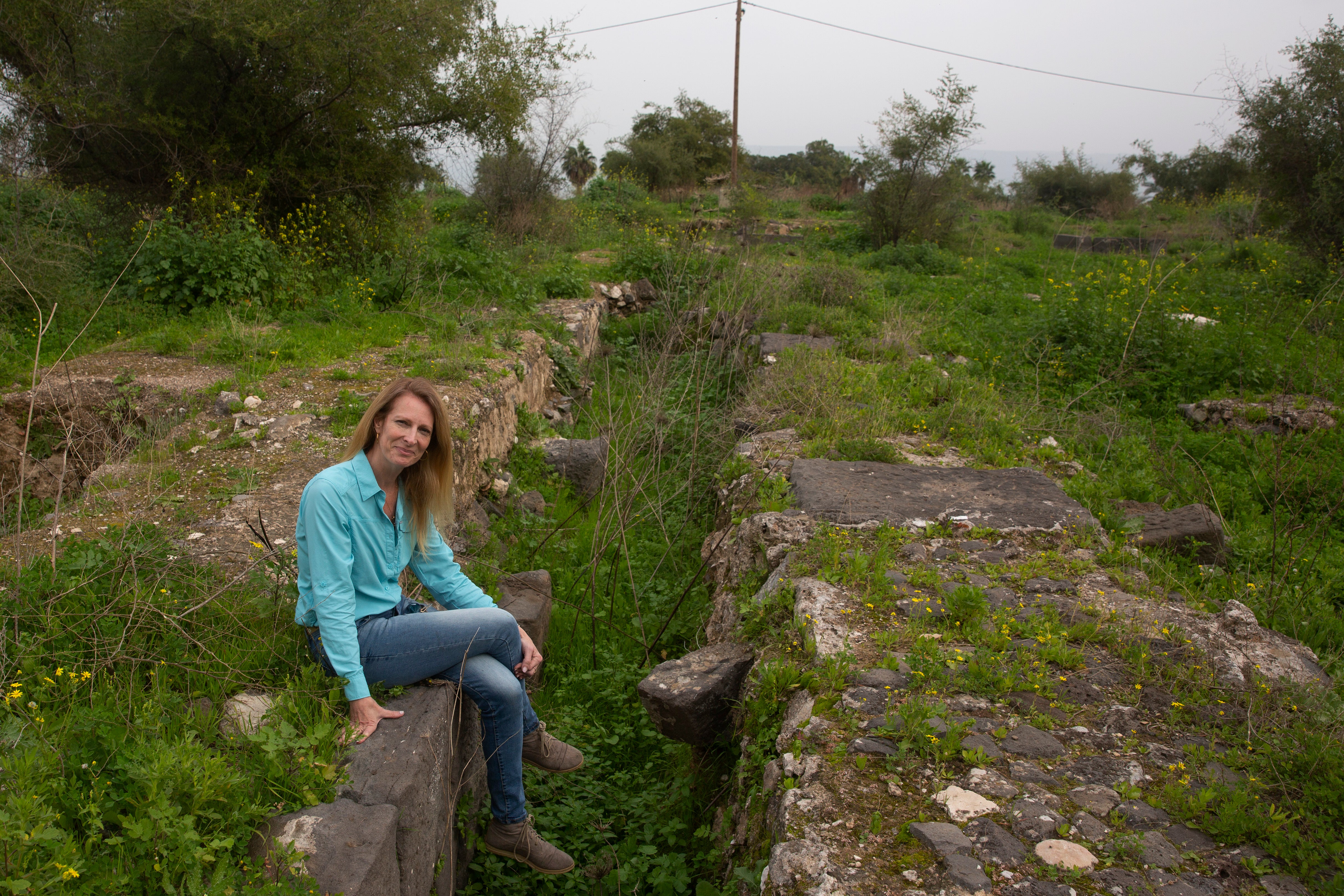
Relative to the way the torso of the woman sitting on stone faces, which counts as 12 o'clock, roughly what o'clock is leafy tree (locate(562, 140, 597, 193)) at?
The leafy tree is roughly at 8 o'clock from the woman sitting on stone.

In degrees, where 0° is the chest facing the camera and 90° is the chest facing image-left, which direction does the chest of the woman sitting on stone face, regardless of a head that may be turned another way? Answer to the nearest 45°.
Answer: approximately 315°

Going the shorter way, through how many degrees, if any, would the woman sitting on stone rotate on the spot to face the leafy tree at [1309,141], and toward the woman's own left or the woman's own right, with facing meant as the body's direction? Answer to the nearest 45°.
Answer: approximately 90° to the woman's own left

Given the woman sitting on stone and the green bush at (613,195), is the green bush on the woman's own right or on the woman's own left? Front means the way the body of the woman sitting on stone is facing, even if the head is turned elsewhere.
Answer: on the woman's own left

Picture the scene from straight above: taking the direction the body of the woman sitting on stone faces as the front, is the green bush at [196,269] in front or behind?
behind

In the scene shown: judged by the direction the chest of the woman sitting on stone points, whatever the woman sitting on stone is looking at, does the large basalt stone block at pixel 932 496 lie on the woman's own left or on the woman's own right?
on the woman's own left

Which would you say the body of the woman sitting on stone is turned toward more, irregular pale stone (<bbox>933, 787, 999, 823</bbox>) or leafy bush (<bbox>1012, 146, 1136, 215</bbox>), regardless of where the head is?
the irregular pale stone

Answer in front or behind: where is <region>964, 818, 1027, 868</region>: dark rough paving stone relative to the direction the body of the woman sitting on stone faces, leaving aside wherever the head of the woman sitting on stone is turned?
in front

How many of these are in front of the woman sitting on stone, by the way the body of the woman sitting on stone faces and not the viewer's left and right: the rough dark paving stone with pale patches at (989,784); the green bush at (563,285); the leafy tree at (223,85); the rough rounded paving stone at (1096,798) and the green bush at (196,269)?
2

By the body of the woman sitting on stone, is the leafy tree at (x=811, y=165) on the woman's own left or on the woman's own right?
on the woman's own left

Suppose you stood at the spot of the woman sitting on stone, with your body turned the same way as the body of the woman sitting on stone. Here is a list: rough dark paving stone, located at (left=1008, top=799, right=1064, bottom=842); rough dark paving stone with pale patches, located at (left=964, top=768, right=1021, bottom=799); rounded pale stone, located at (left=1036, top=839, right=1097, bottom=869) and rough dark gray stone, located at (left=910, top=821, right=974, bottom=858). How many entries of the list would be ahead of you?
4

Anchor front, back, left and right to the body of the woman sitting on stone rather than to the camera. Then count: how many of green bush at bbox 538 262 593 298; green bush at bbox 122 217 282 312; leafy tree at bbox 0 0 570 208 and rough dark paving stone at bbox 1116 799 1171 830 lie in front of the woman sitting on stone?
1

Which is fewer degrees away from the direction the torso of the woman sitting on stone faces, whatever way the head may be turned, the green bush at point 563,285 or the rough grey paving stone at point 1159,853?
the rough grey paving stone

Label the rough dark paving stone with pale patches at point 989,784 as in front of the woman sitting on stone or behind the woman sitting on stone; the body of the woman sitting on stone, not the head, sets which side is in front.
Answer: in front
